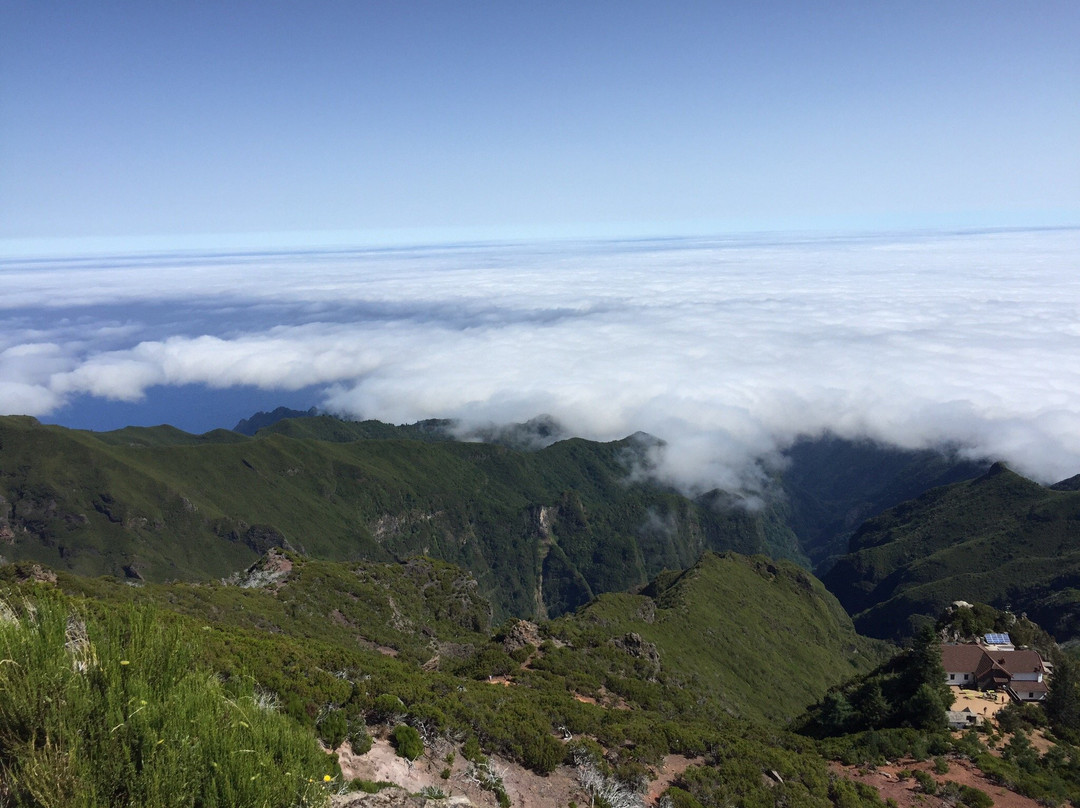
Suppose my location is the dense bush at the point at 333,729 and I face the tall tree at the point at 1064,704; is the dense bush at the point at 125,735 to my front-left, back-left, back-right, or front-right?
back-right

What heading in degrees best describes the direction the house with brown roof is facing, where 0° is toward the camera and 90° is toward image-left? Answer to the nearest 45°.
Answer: approximately 0°

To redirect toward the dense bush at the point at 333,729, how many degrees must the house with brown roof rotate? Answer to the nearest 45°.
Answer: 0° — it already faces it

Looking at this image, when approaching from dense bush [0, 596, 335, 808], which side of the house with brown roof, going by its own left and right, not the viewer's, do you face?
front
